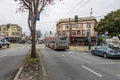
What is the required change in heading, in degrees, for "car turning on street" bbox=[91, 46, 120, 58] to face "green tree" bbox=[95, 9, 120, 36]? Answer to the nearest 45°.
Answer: approximately 45° to its right

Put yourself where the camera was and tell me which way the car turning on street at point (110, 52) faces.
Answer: facing away from the viewer and to the left of the viewer
